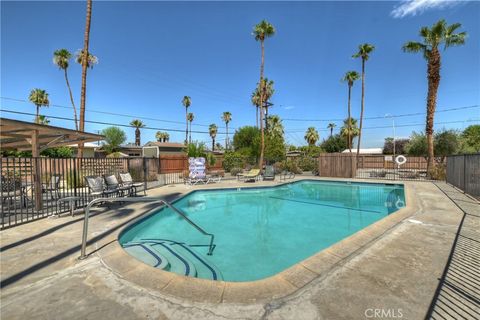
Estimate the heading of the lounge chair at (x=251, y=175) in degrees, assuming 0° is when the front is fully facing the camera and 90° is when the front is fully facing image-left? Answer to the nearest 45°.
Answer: approximately 45°

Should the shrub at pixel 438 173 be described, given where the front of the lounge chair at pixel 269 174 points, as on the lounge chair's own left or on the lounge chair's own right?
on the lounge chair's own left

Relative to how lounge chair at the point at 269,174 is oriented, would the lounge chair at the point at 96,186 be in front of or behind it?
in front

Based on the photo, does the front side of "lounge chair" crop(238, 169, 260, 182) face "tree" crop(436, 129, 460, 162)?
no

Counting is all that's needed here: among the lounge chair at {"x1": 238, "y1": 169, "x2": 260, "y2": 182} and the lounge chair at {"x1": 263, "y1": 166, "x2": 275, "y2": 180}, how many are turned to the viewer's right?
0

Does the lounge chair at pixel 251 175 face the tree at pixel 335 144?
no

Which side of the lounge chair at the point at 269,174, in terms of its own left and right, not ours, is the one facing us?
front

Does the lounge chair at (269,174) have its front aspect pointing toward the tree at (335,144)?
no

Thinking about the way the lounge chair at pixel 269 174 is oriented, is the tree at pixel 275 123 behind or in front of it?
behind

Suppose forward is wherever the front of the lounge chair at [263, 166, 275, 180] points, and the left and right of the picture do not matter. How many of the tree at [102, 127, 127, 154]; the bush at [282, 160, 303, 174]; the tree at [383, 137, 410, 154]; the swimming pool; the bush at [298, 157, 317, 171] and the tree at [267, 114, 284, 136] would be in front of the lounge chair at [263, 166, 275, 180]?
1

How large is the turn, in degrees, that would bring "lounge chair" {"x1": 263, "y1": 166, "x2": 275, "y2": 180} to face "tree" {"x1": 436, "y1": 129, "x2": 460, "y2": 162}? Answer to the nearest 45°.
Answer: approximately 135° to its left

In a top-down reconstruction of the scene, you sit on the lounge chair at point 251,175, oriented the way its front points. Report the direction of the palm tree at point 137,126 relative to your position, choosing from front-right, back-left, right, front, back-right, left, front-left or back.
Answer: right

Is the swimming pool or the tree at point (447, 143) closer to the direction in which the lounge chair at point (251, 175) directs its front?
the swimming pool

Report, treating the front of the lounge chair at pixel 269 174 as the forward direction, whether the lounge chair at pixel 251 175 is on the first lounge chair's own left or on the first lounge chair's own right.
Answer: on the first lounge chair's own right

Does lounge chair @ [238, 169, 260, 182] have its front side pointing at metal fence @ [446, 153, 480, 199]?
no

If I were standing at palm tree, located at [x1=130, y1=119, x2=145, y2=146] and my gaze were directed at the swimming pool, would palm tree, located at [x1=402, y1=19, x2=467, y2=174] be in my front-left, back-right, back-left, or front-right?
front-left

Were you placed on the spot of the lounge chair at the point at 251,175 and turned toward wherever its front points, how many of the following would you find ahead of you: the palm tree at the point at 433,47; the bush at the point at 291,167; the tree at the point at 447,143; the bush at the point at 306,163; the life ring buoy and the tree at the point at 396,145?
0

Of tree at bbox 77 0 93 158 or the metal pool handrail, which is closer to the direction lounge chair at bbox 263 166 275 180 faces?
the metal pool handrail
